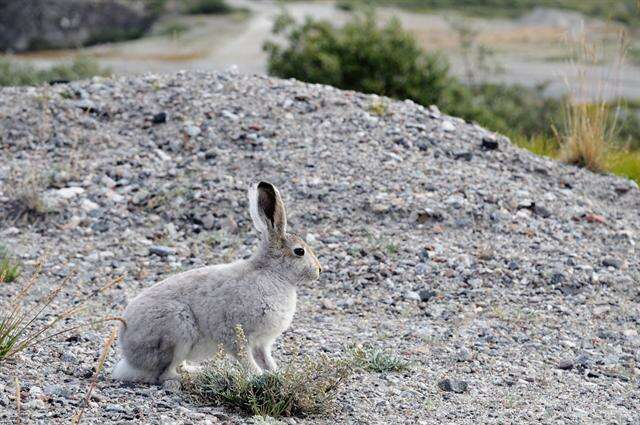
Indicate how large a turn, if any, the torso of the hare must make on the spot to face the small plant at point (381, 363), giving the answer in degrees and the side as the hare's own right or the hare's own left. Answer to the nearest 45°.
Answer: approximately 45° to the hare's own left

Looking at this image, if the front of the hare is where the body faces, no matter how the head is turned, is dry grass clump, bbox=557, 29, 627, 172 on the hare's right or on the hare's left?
on the hare's left

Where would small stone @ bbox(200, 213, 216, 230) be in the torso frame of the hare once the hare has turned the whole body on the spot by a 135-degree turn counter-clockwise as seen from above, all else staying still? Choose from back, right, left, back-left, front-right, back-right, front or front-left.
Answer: front-right

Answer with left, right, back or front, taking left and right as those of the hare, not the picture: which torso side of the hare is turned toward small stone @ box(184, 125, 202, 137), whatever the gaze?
left

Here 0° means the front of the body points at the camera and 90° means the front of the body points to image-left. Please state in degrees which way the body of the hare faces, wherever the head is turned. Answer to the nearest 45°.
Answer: approximately 270°

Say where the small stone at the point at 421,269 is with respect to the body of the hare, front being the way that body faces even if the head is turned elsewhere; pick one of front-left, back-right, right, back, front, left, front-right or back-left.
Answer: front-left

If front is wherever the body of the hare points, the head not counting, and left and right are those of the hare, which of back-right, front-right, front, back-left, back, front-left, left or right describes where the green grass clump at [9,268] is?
back-left

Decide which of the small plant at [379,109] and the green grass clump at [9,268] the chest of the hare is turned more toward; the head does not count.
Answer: the small plant

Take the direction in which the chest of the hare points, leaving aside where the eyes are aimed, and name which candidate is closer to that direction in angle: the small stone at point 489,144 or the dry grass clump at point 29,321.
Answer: the small stone

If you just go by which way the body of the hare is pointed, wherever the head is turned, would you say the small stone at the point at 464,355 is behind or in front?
in front

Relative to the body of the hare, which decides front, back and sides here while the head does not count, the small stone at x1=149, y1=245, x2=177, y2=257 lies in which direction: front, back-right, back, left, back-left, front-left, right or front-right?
left
